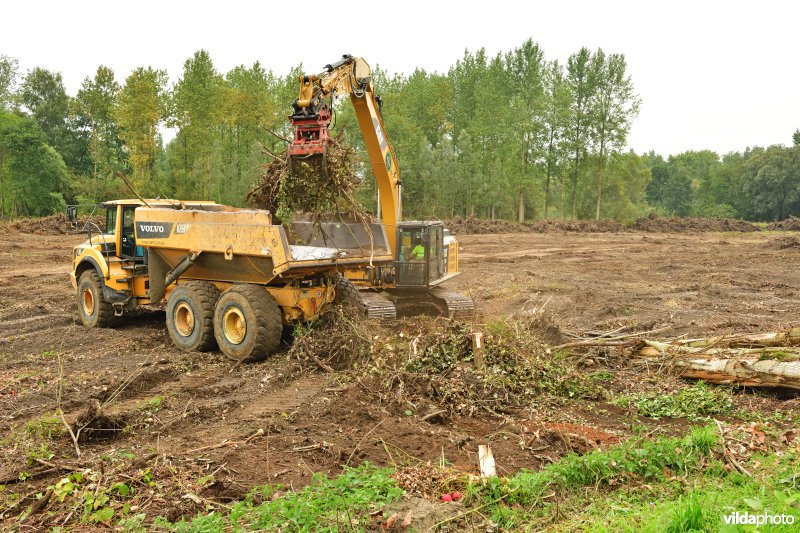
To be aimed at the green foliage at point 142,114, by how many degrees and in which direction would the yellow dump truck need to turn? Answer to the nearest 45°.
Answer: approximately 45° to its right

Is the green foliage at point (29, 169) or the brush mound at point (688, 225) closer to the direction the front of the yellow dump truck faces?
the green foliage

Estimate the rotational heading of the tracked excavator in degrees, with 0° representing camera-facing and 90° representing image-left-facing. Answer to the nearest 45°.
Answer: approximately 45°

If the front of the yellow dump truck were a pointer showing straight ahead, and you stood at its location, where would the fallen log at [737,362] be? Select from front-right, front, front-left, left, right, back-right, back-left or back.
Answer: back

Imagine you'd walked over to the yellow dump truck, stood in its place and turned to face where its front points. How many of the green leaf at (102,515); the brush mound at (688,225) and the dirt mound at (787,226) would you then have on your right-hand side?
2

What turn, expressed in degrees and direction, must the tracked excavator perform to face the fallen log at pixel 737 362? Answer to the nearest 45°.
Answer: approximately 90° to its left

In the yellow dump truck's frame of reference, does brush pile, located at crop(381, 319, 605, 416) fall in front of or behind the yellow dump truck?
behind

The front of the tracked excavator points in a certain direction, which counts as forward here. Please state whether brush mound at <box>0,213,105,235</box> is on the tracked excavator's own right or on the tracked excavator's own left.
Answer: on the tracked excavator's own right

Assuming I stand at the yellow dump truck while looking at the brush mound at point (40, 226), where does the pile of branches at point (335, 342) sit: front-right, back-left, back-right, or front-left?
back-right

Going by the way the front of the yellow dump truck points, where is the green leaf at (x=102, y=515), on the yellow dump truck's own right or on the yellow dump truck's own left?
on the yellow dump truck's own left

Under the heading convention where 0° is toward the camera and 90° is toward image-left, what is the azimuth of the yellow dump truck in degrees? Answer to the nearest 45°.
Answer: approximately 135°

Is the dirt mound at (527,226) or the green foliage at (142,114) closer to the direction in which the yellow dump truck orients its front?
the green foliage

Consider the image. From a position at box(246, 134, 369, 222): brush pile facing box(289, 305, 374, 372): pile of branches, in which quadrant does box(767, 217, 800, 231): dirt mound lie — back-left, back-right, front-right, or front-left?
back-left
